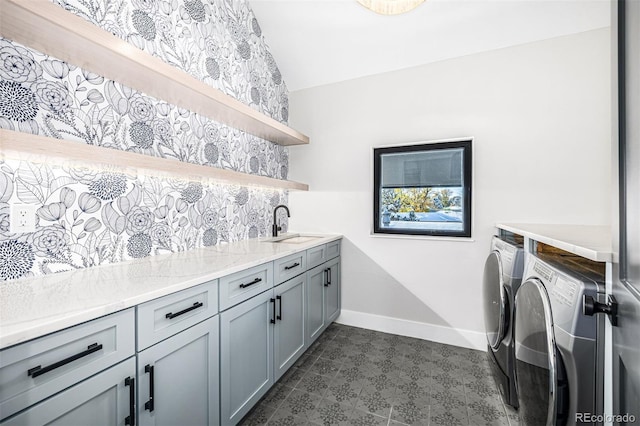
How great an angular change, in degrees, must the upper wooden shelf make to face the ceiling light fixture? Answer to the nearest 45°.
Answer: approximately 45° to its left

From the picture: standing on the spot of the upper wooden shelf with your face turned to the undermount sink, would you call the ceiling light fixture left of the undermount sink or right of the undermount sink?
right

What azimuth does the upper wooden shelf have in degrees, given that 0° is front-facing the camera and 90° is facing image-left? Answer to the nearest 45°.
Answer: approximately 315°

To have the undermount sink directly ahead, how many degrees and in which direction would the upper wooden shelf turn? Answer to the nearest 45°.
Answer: approximately 90° to its left

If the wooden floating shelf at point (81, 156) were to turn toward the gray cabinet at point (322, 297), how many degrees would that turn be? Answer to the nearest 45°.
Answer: approximately 45° to its left

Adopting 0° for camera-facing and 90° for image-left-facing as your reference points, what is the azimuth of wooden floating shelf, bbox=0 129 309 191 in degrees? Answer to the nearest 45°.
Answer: approximately 315°
